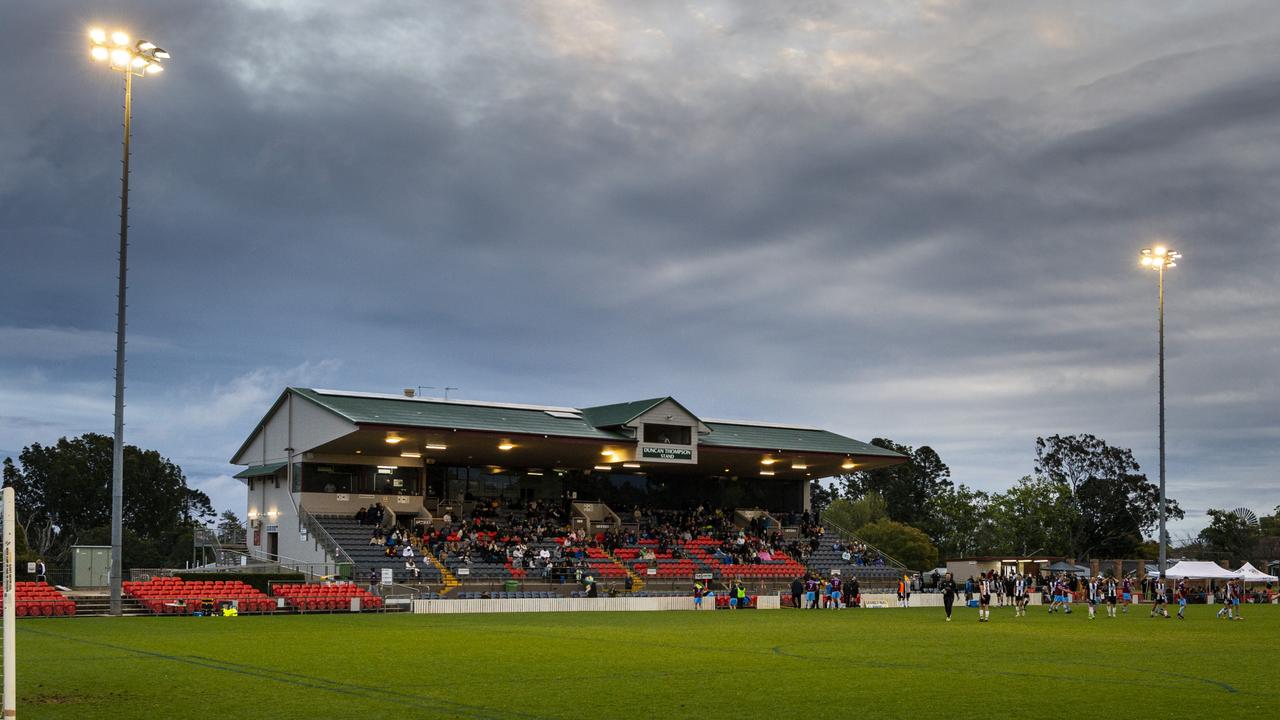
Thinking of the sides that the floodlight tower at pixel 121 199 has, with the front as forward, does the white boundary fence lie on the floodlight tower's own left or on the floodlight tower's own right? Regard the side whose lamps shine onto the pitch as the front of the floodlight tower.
on the floodlight tower's own left

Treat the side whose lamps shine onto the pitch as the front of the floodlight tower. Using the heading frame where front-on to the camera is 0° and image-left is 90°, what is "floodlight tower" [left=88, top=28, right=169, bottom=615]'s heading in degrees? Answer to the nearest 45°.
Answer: approximately 315°

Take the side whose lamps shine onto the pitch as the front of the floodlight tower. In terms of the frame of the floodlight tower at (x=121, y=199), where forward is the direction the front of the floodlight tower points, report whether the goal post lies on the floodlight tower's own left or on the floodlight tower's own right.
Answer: on the floodlight tower's own right
